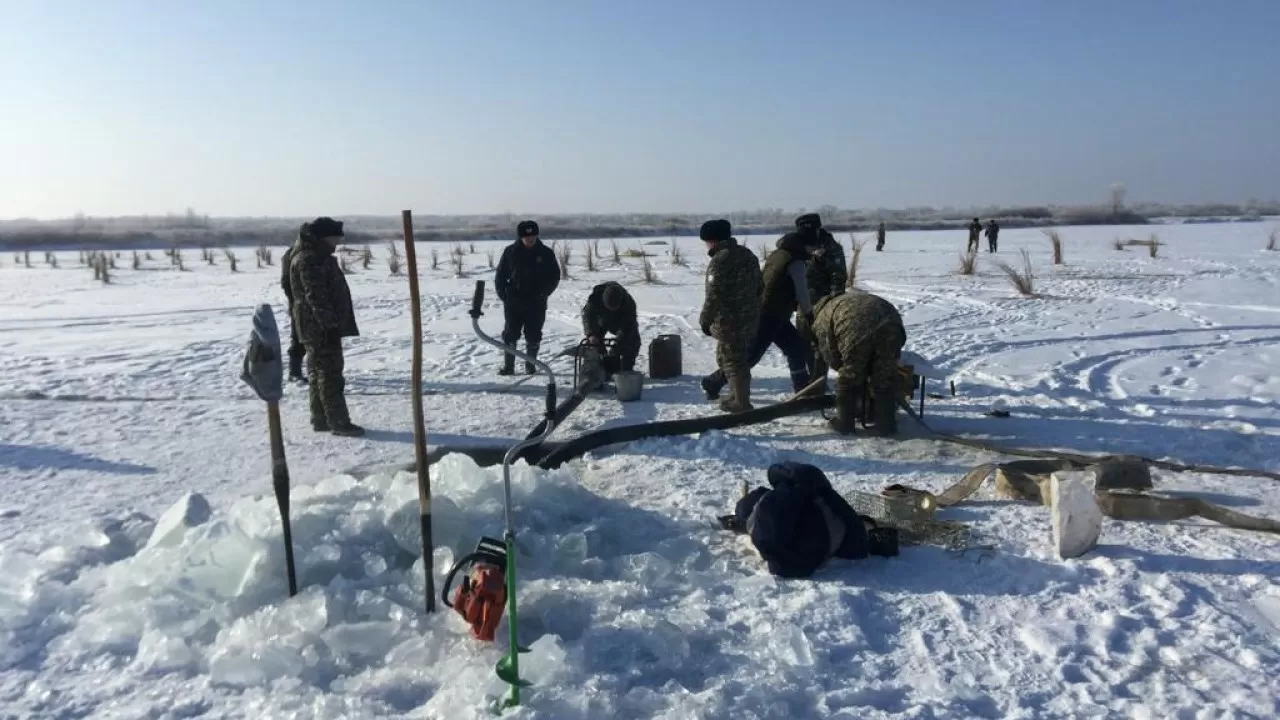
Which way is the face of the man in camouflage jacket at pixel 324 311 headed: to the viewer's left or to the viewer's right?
to the viewer's right

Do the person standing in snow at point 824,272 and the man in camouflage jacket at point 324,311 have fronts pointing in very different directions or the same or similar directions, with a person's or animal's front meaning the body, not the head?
very different directions

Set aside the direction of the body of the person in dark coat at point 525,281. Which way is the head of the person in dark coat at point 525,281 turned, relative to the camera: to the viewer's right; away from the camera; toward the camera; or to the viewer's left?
toward the camera

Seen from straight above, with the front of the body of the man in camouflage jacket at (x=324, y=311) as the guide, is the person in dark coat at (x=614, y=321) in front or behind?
in front

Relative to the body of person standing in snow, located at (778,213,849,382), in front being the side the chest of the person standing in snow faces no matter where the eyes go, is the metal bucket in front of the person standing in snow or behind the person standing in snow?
in front

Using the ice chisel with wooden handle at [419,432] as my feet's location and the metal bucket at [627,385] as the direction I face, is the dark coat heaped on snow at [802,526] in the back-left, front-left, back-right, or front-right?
front-right

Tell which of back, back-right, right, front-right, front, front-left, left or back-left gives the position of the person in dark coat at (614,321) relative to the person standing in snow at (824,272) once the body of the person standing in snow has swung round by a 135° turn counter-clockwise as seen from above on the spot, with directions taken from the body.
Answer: back-right

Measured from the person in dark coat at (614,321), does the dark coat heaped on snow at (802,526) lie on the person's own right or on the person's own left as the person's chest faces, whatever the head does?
on the person's own left

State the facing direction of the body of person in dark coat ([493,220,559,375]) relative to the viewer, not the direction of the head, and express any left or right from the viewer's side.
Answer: facing the viewer

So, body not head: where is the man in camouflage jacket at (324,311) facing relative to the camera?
to the viewer's right

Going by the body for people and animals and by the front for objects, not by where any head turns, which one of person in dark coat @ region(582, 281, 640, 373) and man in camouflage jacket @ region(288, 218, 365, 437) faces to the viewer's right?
the man in camouflage jacket
